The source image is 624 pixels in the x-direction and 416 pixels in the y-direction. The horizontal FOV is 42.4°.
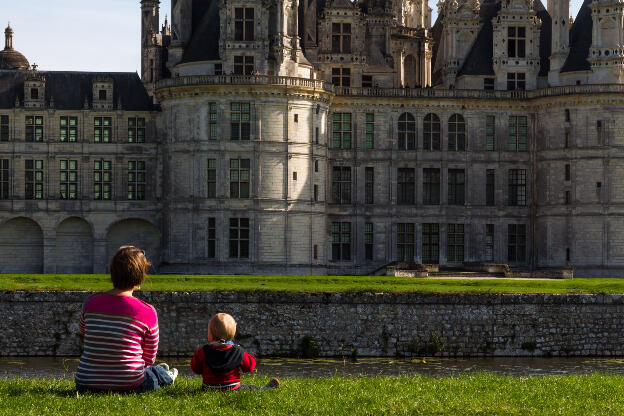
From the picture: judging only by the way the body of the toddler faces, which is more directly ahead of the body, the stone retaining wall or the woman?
the stone retaining wall

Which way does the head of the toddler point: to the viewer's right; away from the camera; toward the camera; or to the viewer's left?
away from the camera

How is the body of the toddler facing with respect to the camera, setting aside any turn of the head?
away from the camera

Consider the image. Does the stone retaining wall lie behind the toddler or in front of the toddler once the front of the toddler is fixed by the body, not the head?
in front

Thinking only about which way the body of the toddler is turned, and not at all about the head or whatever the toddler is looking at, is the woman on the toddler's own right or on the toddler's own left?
on the toddler's own left
